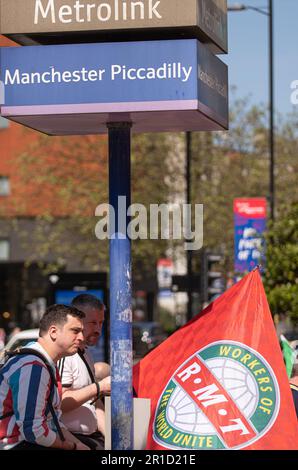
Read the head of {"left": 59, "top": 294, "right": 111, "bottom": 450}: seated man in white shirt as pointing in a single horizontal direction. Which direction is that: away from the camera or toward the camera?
toward the camera

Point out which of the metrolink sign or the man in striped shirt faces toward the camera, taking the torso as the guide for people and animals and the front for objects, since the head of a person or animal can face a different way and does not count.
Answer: the metrolink sign

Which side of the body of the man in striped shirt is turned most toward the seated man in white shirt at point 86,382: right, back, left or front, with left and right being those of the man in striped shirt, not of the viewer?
left

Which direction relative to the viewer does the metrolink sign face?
toward the camera

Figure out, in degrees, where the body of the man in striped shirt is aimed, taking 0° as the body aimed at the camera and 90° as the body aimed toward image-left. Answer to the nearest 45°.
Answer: approximately 270°

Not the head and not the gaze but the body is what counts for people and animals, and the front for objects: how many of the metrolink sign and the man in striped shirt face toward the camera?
1

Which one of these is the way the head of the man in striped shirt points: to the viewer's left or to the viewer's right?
to the viewer's right

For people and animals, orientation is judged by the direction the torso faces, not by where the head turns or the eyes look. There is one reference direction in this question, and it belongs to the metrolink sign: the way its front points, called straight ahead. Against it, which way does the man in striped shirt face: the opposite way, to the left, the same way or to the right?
to the left

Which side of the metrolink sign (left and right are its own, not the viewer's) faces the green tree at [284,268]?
back

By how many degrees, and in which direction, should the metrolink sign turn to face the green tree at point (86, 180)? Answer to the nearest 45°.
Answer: approximately 180°
